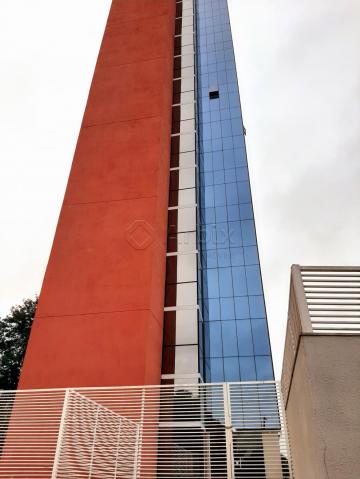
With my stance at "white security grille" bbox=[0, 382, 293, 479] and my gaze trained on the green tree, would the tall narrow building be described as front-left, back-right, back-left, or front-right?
front-right

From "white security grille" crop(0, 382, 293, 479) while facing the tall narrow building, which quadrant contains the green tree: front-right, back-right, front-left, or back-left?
front-left
